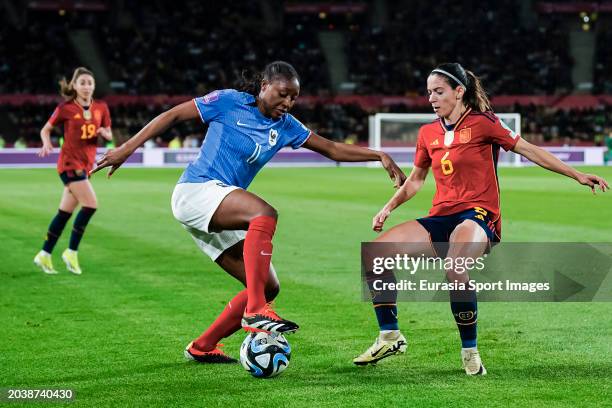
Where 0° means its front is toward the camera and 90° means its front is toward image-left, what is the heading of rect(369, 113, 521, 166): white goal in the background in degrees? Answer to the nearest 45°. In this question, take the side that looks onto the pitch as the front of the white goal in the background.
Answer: approximately 0°

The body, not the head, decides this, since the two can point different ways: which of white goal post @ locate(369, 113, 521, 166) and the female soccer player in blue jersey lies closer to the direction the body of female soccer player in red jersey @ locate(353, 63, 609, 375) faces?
the female soccer player in blue jersey

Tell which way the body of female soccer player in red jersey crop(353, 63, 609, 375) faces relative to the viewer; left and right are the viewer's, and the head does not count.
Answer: facing the viewer and to the left of the viewer

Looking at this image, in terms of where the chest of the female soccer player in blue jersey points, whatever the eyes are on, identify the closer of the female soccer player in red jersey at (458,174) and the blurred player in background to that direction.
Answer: the female soccer player in red jersey

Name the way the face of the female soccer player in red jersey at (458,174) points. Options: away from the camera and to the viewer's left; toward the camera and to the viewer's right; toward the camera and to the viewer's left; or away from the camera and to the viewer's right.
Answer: toward the camera and to the viewer's left

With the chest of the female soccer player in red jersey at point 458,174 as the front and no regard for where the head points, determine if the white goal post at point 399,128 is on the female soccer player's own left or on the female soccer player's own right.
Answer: on the female soccer player's own right

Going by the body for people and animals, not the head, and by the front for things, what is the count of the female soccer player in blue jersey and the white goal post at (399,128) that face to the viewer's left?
0

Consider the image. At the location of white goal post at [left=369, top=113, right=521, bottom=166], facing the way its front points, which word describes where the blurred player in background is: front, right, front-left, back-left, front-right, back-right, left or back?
front

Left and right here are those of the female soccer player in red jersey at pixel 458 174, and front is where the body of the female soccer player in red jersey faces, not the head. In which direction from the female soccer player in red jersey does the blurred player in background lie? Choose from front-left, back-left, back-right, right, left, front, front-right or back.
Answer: right

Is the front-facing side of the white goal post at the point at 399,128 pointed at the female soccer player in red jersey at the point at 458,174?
yes

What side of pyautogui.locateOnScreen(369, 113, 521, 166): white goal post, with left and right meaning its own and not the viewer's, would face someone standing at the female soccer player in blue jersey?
front

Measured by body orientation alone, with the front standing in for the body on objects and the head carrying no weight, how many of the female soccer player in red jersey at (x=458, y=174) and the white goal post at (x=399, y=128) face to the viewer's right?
0

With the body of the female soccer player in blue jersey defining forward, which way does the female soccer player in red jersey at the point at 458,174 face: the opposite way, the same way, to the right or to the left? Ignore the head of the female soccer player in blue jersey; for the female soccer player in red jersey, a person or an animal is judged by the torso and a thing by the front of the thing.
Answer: to the right

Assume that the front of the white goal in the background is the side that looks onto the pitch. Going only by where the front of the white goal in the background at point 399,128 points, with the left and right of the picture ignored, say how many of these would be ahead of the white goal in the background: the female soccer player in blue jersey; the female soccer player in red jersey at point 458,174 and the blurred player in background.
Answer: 3

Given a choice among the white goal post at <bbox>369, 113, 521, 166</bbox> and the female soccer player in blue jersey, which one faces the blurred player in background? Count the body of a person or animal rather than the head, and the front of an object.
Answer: the white goal post

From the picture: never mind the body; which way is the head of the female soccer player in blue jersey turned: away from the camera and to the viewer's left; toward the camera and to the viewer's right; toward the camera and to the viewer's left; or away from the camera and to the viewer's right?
toward the camera and to the viewer's right
